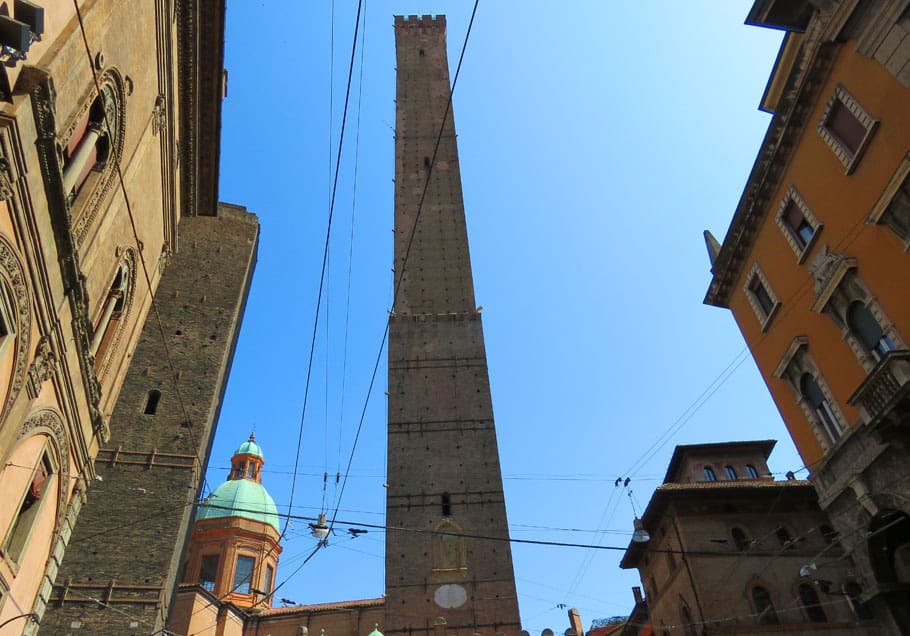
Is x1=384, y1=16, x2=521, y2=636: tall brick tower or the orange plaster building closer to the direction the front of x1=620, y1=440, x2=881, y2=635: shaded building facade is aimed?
the orange plaster building

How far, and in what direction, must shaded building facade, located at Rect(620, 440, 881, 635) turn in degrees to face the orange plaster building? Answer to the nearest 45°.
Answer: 0° — it already faces it

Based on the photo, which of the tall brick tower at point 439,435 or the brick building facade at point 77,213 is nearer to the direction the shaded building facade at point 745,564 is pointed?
the brick building facade

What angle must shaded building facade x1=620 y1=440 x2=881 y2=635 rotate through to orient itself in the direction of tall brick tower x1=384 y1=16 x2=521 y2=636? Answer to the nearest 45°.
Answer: approximately 90° to its right

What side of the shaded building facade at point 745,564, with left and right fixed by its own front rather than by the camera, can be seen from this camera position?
front

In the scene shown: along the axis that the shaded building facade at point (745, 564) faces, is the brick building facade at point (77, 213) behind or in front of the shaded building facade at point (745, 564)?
in front

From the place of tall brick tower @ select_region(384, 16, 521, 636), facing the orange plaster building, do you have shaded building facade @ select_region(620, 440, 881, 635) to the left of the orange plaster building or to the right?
left

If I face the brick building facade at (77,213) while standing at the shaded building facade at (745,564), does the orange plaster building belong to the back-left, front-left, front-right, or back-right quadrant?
front-left
